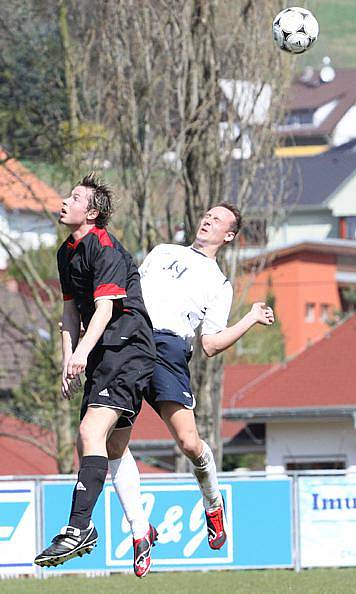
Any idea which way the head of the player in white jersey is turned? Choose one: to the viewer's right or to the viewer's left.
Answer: to the viewer's left

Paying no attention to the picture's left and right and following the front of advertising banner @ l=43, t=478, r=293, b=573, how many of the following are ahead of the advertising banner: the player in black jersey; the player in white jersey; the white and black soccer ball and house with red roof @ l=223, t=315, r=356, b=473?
3

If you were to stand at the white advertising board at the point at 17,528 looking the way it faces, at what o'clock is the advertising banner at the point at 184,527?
The advertising banner is roughly at 9 o'clock from the white advertising board.

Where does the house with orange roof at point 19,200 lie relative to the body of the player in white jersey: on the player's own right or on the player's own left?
on the player's own right

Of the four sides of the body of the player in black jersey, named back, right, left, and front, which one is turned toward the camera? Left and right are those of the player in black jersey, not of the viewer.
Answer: left

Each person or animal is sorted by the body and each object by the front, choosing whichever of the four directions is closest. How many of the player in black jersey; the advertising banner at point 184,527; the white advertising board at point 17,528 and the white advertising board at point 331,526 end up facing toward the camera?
3

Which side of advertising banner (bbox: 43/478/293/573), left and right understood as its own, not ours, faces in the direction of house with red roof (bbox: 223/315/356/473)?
back

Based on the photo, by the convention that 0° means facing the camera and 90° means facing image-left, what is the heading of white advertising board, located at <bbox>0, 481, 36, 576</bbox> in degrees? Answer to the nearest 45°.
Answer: approximately 0°

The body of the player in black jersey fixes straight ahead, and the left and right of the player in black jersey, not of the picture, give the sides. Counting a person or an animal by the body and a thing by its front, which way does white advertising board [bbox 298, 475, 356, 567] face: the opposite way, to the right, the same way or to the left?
to the left
